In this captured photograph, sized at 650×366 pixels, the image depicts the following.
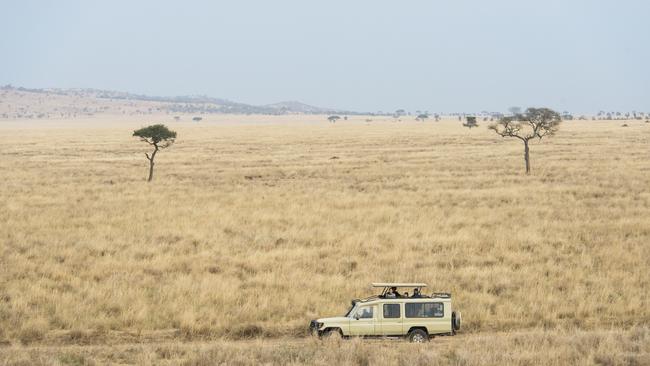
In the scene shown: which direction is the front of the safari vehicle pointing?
to the viewer's left
